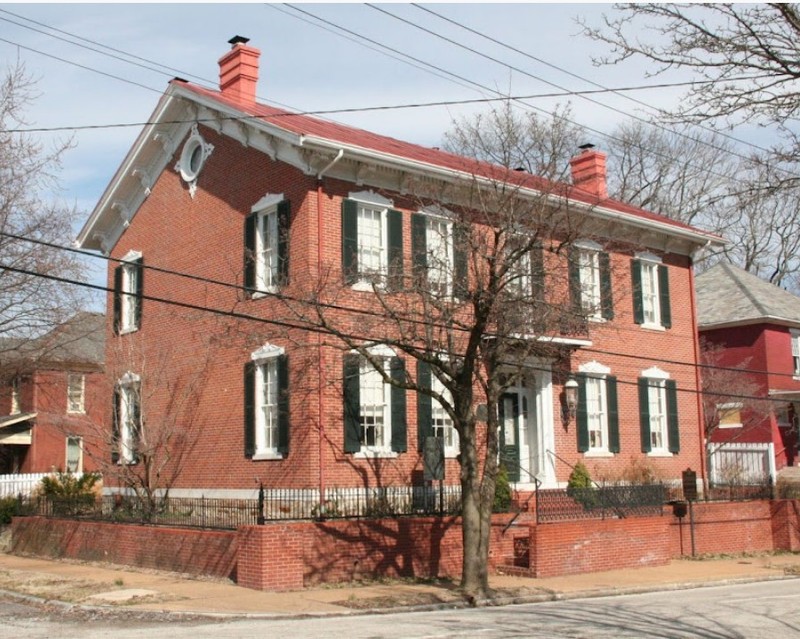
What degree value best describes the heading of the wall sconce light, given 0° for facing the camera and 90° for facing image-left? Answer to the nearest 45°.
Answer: approximately 315°

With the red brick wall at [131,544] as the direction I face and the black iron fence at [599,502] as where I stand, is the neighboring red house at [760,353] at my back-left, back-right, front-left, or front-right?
back-right

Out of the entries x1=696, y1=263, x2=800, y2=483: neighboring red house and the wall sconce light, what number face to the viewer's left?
0

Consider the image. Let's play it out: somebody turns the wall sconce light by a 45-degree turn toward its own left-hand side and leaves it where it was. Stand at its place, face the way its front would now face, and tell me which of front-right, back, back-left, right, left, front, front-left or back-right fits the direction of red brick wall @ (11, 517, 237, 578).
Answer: back-right

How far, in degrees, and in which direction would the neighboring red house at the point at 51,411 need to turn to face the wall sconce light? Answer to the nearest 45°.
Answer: approximately 90° to its left

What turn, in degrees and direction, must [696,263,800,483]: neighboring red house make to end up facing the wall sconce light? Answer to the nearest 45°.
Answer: approximately 45° to its right

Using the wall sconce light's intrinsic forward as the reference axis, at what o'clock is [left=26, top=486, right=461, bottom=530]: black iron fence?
The black iron fence is roughly at 3 o'clock from the wall sconce light.

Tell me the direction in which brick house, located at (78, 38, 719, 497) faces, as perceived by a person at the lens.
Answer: facing the viewer and to the right of the viewer

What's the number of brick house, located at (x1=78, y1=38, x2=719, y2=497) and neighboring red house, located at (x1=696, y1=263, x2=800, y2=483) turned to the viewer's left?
0

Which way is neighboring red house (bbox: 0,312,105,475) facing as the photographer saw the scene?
facing the viewer and to the left of the viewer

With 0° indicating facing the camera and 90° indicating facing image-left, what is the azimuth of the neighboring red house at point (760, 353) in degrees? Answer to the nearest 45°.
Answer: approximately 315°
